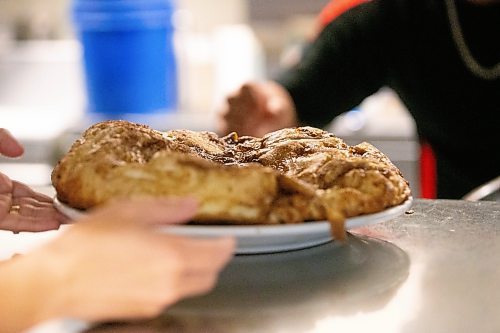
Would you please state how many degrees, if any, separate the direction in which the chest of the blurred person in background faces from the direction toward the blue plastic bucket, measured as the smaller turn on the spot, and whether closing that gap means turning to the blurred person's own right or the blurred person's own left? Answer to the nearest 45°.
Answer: approximately 135° to the blurred person's own right

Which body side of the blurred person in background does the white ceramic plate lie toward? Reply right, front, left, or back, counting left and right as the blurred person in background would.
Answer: front

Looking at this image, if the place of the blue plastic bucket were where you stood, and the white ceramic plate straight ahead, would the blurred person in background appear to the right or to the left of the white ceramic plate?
left

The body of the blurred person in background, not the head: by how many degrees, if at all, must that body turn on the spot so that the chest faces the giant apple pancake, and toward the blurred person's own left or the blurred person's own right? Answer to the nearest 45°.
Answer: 0° — they already face it

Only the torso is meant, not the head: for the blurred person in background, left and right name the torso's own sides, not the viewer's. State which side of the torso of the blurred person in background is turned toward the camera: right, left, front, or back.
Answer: front
